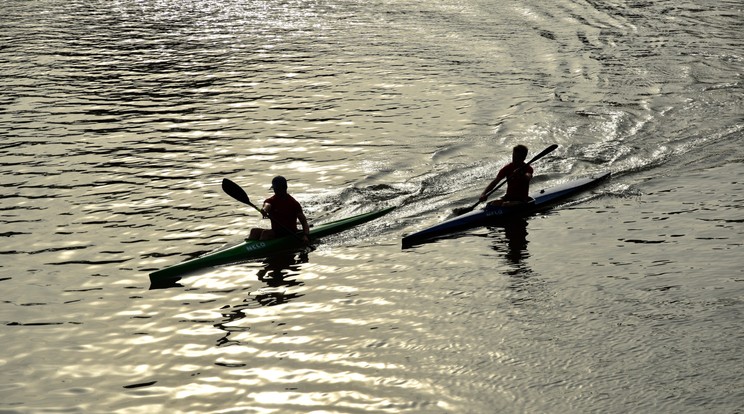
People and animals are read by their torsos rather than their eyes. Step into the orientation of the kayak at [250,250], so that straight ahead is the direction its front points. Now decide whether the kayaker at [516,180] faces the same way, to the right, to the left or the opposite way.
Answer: the same way

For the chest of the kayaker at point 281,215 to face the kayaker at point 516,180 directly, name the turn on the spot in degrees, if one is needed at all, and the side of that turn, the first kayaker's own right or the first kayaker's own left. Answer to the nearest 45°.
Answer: approximately 135° to the first kayaker's own left

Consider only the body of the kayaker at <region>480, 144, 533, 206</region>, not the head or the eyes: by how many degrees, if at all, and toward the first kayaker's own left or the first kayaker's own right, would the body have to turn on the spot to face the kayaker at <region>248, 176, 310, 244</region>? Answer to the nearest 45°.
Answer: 0° — they already face them

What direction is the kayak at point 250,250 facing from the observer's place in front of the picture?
facing the viewer and to the left of the viewer

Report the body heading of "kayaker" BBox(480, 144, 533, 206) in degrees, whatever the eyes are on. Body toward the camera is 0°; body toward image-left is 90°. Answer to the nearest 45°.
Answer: approximately 45°

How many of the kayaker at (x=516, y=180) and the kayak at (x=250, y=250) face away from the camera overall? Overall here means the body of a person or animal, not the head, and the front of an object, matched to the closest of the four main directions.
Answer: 0

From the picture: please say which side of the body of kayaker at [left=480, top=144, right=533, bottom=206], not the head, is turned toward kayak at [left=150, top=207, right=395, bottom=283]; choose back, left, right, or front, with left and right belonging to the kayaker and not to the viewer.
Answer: front

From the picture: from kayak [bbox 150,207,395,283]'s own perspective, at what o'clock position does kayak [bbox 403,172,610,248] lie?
kayak [bbox 403,172,610,248] is roughly at 7 o'clock from kayak [bbox 150,207,395,283].

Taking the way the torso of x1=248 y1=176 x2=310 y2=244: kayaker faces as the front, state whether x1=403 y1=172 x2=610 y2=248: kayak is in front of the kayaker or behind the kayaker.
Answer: behind

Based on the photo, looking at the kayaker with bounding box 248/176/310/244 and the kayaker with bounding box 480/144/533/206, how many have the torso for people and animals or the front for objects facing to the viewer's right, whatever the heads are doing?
0

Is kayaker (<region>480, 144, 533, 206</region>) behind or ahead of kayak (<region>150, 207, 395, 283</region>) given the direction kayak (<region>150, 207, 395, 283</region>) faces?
behind
